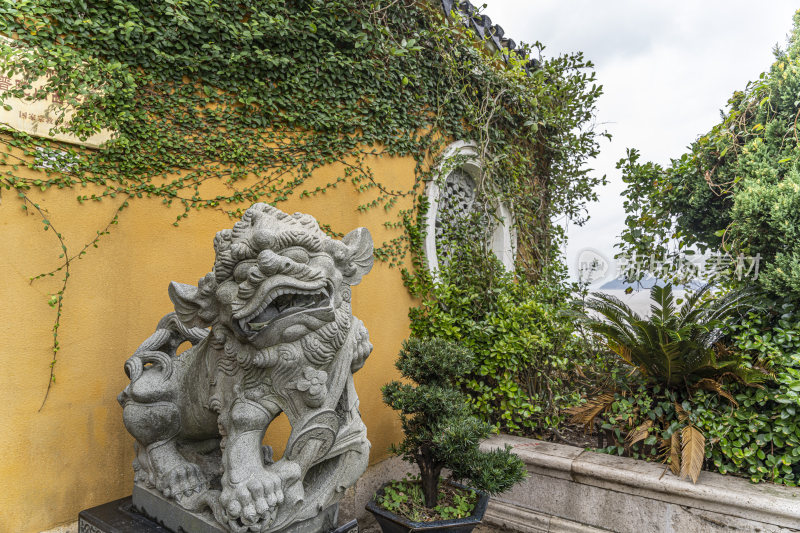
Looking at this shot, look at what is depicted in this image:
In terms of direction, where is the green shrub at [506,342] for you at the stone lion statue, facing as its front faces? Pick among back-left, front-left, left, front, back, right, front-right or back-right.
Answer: left

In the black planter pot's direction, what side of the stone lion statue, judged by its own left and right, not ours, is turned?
left

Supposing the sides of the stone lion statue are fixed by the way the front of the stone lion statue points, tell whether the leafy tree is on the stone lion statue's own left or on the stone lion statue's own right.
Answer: on the stone lion statue's own left

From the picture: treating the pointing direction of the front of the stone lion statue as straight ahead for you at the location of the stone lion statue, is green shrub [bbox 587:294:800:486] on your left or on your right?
on your left

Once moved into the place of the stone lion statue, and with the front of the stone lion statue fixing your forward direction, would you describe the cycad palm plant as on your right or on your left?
on your left

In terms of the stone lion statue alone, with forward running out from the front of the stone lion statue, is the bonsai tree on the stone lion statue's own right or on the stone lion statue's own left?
on the stone lion statue's own left

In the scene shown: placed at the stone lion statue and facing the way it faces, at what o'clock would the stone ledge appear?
The stone ledge is roughly at 10 o'clock from the stone lion statue.

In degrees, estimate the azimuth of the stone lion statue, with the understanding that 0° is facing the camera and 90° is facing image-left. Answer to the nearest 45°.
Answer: approximately 315°
